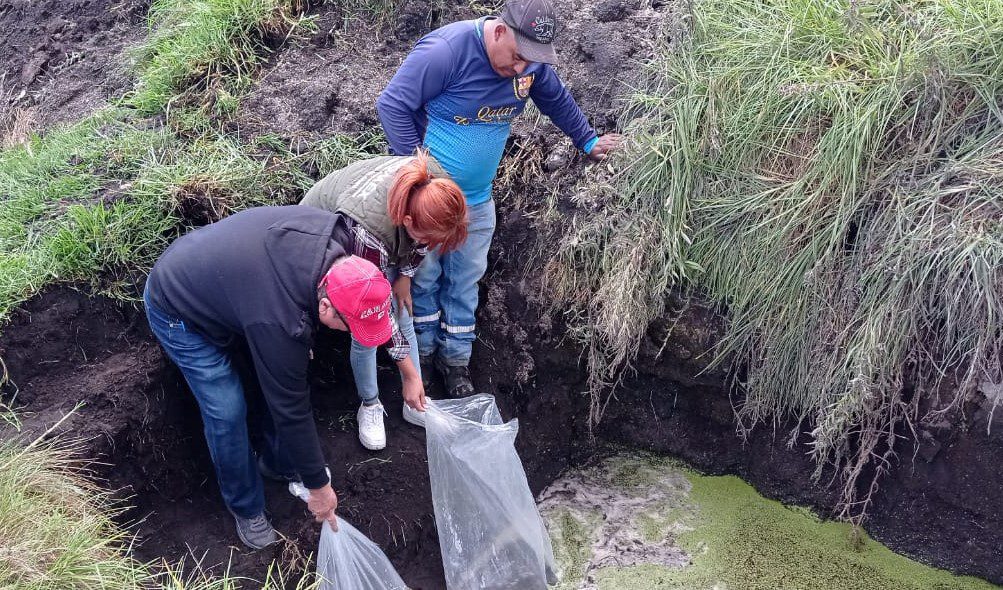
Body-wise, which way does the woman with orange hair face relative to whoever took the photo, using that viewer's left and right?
facing the viewer and to the right of the viewer

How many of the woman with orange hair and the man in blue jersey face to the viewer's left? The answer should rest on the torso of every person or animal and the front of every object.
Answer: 0

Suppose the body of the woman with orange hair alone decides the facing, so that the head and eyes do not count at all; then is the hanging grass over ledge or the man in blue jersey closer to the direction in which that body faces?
the hanging grass over ledge

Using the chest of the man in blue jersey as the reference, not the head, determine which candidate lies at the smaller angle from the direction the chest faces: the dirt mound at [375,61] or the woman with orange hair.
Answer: the woman with orange hair

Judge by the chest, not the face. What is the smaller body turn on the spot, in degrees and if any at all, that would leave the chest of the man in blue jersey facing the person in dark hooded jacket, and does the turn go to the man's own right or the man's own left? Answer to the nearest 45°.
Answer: approximately 90° to the man's own right

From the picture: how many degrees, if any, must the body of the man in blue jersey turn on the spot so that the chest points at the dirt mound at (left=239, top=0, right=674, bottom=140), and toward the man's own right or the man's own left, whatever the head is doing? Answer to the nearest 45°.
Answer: approximately 180°

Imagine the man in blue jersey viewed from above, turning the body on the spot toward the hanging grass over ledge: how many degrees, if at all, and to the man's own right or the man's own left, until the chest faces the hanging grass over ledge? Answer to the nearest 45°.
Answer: approximately 45° to the man's own left

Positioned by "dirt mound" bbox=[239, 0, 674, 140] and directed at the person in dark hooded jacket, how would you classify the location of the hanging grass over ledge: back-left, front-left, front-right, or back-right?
front-left

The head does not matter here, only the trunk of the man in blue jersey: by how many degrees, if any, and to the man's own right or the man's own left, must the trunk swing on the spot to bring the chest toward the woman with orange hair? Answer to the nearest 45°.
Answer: approximately 45° to the man's own right

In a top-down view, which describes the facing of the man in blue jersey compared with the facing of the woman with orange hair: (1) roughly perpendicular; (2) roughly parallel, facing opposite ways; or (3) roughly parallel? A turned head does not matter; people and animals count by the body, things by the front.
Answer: roughly parallel
